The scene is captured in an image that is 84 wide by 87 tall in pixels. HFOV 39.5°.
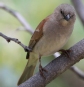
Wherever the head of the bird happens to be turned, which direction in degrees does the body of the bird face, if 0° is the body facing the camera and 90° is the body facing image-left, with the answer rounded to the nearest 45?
approximately 315°
